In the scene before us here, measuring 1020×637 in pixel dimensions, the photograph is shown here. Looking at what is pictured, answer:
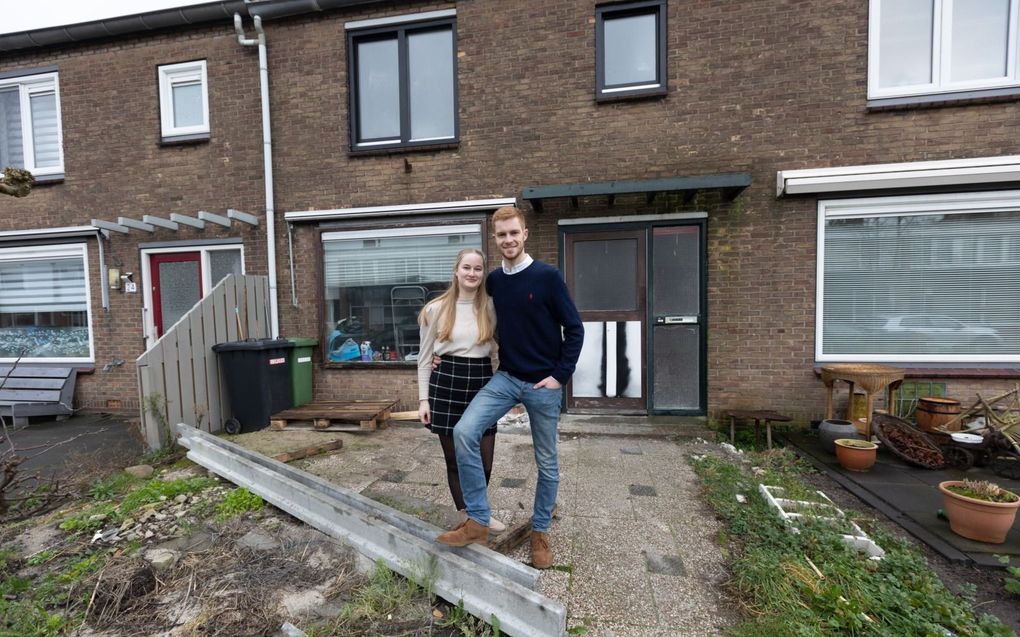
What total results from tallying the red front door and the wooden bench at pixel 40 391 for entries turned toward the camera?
2

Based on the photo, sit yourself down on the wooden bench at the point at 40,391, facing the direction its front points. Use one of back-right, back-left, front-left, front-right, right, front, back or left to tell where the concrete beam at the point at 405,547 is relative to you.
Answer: front

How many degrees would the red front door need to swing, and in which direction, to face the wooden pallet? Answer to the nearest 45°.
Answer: approximately 45° to its left

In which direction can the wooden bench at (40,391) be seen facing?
toward the camera

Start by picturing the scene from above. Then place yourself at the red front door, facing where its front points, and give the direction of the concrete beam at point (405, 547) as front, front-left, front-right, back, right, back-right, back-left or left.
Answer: front

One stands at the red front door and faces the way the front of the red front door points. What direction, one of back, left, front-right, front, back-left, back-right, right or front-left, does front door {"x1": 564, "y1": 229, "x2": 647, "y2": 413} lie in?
front-left

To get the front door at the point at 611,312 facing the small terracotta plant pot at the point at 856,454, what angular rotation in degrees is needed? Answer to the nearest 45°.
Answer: approximately 45° to its left

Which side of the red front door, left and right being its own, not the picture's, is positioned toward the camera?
front

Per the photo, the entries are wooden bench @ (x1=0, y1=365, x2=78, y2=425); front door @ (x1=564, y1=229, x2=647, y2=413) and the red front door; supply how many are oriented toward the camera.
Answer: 3

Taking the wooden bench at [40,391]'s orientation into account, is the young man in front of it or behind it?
in front

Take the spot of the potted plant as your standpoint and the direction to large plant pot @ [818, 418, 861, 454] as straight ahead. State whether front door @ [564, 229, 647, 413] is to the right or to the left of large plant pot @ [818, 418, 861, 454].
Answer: left

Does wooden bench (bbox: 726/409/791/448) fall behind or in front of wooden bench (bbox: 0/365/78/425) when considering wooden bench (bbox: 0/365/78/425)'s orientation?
in front

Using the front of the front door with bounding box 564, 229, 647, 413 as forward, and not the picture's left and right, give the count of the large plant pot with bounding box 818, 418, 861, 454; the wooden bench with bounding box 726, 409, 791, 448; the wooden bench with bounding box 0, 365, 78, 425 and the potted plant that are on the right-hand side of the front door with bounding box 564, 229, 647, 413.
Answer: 1

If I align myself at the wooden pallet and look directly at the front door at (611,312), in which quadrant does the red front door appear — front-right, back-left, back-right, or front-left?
back-left

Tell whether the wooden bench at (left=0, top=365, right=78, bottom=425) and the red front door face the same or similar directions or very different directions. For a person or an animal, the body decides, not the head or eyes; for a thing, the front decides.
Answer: same or similar directions

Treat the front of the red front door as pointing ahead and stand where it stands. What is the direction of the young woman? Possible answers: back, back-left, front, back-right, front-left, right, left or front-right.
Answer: front
